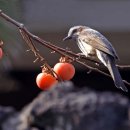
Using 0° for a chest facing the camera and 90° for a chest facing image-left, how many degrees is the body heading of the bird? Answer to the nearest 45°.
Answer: approximately 90°
